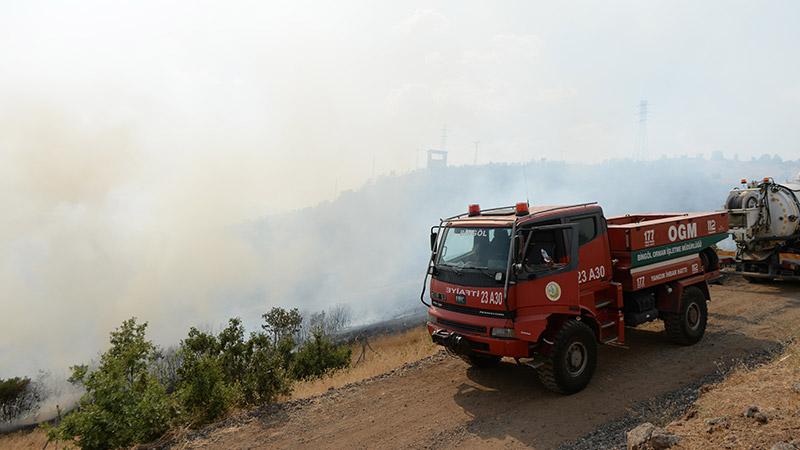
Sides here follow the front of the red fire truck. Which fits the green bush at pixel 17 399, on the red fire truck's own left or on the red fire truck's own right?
on the red fire truck's own right

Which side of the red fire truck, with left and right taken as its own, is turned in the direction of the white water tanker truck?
back

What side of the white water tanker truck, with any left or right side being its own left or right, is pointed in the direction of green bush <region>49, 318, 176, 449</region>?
back

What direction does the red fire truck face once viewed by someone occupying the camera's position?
facing the viewer and to the left of the viewer

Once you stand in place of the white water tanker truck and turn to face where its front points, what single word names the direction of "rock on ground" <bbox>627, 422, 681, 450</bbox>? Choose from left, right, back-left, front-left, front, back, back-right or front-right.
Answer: back-right

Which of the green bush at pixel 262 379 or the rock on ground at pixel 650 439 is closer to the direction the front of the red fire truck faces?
the green bush

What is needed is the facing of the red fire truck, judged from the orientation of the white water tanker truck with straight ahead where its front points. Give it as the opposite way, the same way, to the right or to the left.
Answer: the opposite way

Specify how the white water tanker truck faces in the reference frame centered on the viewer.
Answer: facing away from the viewer and to the right of the viewer

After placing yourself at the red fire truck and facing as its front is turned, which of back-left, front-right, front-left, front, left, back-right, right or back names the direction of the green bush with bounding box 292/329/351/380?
right

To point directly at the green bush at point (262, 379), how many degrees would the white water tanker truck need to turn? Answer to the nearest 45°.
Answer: approximately 180°

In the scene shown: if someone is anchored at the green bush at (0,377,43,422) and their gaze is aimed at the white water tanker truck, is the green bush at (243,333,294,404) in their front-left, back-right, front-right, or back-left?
front-right

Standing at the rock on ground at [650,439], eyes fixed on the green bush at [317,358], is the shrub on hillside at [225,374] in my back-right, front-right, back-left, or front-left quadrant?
front-left
